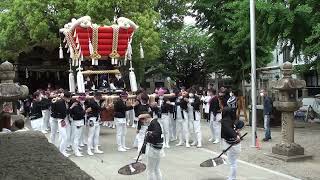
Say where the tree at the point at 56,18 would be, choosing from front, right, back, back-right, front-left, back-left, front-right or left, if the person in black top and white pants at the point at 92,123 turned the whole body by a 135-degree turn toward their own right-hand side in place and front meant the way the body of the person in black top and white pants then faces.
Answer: right

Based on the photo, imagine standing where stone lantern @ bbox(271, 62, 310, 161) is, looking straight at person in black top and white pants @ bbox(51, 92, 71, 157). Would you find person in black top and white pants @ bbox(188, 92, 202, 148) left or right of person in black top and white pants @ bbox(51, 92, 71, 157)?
right

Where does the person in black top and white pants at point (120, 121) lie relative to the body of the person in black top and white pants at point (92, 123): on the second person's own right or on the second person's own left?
on the second person's own left

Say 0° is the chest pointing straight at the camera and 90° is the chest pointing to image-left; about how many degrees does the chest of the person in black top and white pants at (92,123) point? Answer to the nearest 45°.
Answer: approximately 315°
